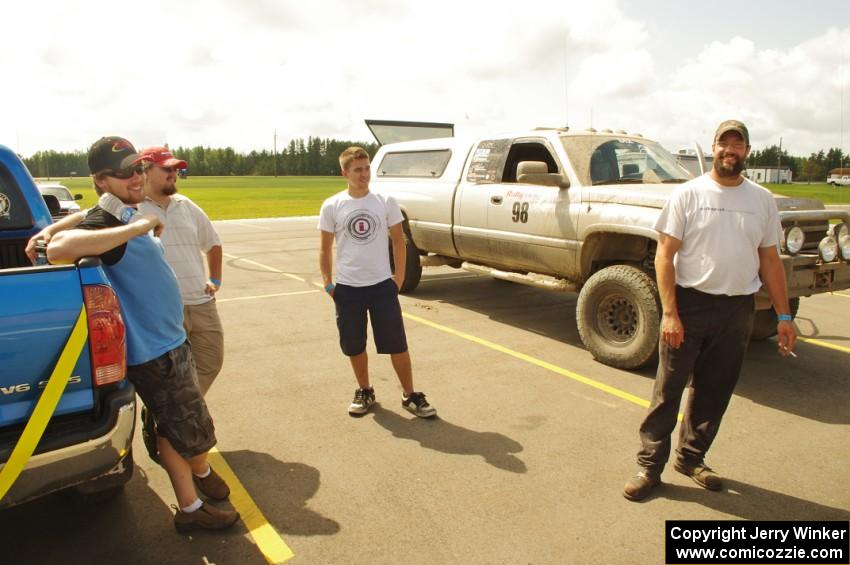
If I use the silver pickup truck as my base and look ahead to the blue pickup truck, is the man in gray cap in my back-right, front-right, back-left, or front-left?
front-left

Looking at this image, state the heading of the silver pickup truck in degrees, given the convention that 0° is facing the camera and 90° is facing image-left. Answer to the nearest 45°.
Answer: approximately 315°

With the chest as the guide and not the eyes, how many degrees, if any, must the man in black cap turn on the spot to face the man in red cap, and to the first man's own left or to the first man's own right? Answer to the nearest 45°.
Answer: approximately 135° to the first man's own left

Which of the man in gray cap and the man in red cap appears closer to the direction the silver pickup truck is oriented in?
the man in gray cap

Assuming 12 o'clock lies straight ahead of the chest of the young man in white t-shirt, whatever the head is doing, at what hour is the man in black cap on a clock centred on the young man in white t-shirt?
The man in black cap is roughly at 1 o'clock from the young man in white t-shirt.

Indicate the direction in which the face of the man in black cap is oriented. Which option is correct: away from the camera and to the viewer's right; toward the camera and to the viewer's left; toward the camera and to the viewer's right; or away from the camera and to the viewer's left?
toward the camera and to the viewer's right

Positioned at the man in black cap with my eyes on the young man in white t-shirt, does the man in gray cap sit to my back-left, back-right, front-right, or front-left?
front-right

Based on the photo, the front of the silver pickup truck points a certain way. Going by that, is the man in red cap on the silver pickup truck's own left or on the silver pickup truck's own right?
on the silver pickup truck's own right

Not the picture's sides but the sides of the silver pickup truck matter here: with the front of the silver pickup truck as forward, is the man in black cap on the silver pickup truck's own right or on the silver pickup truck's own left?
on the silver pickup truck's own right

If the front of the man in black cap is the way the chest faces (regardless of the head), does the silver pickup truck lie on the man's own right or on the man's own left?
on the man's own left

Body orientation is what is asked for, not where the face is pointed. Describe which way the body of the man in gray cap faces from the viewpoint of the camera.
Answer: toward the camera

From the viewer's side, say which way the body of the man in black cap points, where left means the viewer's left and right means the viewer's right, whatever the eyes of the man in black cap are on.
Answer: facing the viewer and to the right of the viewer

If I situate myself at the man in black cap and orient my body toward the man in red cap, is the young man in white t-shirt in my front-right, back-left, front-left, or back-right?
front-right
